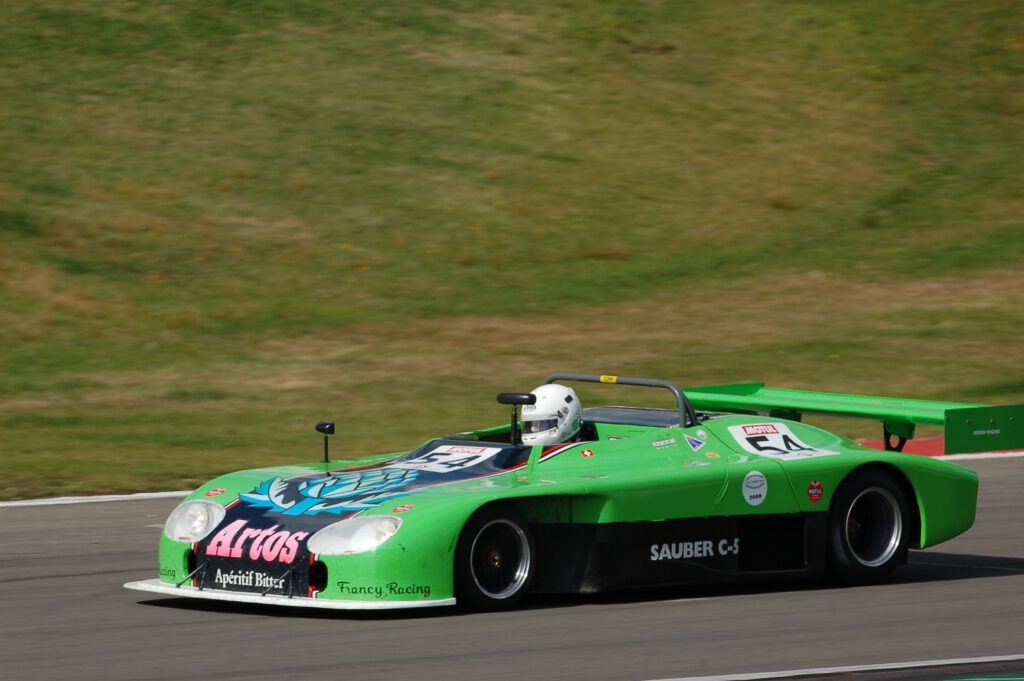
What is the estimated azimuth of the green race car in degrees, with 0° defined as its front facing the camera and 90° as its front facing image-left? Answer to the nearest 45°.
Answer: approximately 45°
